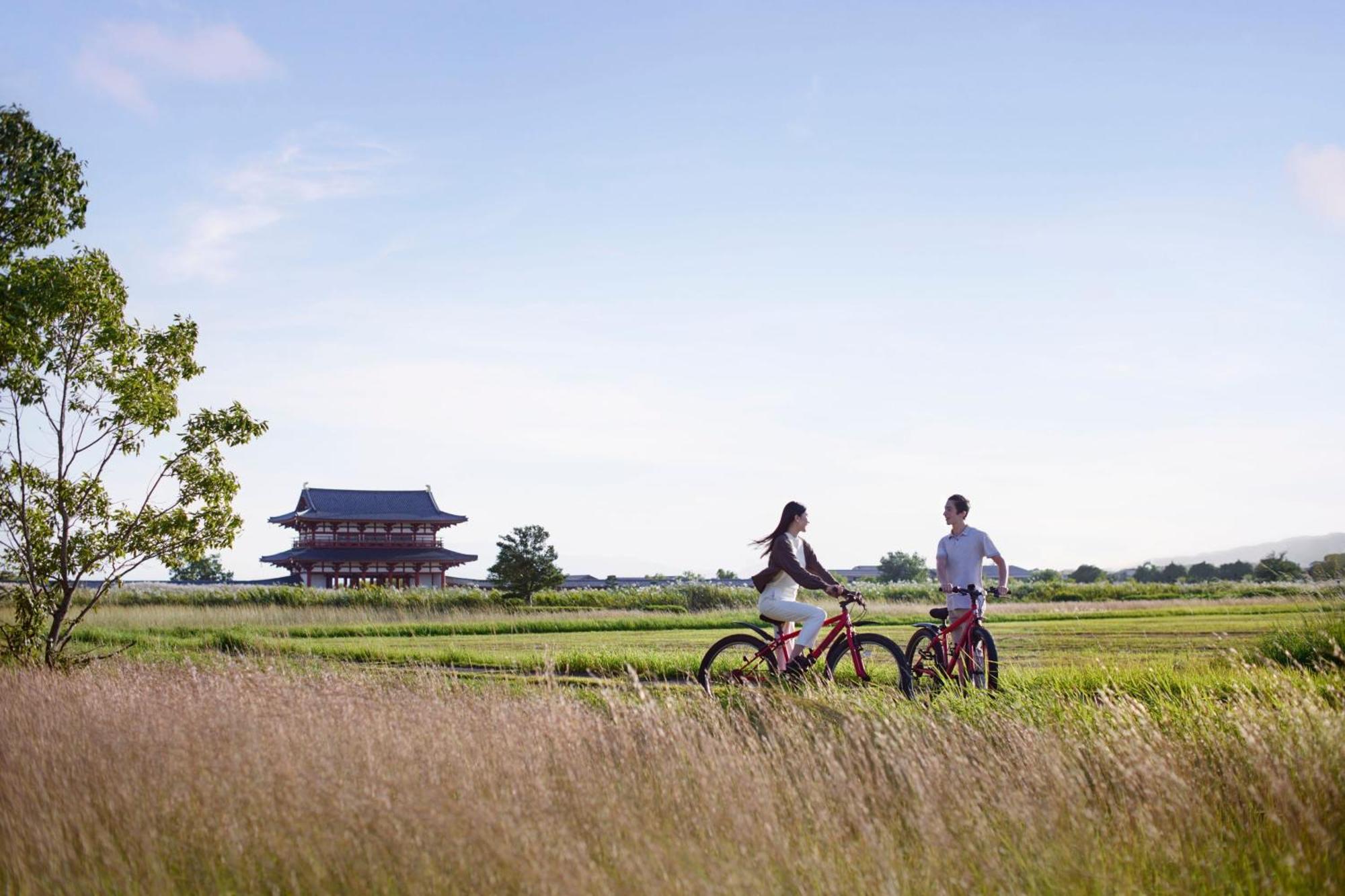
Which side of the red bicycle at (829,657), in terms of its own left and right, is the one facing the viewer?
right

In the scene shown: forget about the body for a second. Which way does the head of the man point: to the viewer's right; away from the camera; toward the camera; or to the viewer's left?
to the viewer's left

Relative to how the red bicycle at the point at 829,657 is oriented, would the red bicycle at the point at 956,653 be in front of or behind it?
in front

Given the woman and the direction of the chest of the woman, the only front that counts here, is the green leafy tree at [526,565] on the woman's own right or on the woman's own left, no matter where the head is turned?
on the woman's own left

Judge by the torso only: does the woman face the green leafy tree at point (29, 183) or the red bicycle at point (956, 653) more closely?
the red bicycle

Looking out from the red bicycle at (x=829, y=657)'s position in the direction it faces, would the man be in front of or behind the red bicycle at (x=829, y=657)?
in front

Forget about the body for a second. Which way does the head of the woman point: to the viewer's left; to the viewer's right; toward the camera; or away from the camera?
to the viewer's right

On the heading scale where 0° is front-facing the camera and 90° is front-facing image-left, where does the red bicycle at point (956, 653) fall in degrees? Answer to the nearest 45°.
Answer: approximately 315°

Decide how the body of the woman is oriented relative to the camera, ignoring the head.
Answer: to the viewer's right
